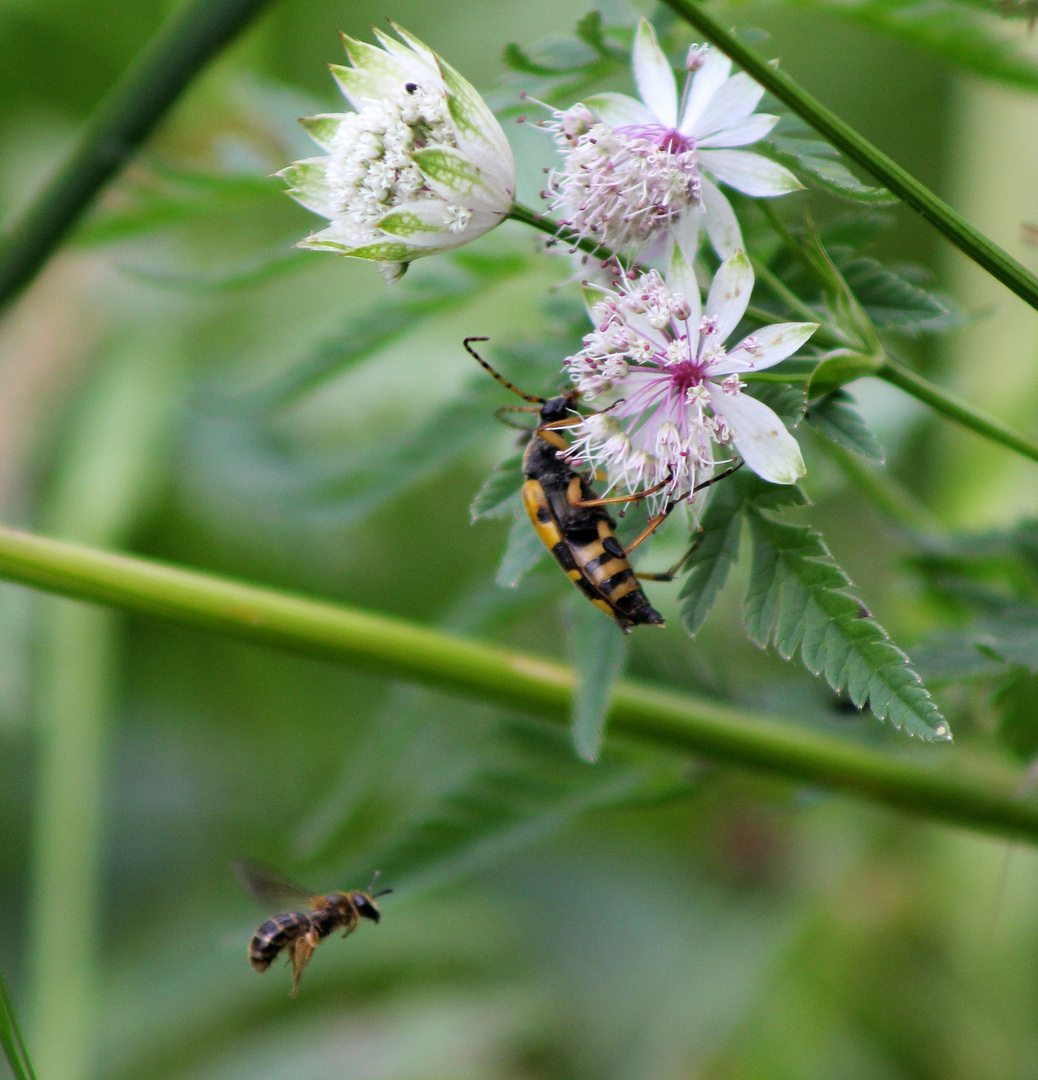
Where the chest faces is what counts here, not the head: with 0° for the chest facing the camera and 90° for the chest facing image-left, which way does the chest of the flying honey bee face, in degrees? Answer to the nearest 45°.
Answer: approximately 270°
